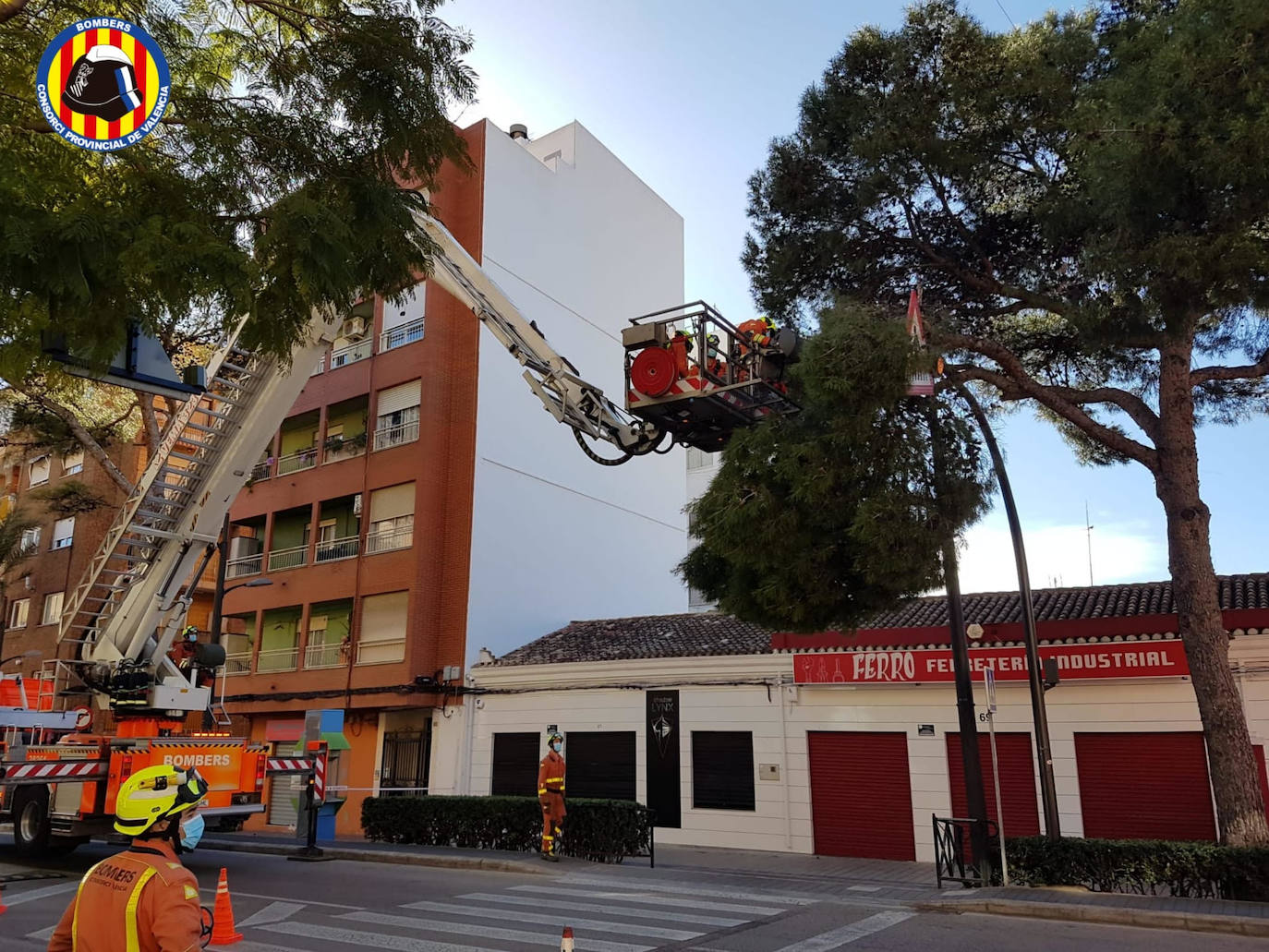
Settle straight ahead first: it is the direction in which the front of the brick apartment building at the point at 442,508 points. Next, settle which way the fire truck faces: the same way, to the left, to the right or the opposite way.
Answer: to the right

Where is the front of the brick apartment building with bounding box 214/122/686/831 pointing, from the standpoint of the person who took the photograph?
facing the viewer and to the left of the viewer

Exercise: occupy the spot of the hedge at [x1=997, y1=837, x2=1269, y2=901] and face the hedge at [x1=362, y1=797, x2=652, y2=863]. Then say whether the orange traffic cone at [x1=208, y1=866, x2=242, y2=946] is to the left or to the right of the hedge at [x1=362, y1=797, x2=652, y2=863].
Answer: left

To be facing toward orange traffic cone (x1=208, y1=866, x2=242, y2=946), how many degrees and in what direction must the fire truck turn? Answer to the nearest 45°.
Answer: approximately 135° to its left

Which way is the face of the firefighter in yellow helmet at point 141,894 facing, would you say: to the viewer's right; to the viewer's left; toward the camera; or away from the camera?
to the viewer's right

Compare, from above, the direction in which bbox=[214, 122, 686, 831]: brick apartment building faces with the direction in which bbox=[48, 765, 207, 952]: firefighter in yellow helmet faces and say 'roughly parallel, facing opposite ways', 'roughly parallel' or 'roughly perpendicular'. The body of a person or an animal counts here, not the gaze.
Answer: roughly parallel, facing opposite ways

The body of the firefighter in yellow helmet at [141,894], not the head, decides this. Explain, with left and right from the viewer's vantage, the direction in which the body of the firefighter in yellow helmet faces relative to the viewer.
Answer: facing away from the viewer and to the right of the viewer

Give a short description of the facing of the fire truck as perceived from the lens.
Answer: facing away from the viewer and to the left of the viewer

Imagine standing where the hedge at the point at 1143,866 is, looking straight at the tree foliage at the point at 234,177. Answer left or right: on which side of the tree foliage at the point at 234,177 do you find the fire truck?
right

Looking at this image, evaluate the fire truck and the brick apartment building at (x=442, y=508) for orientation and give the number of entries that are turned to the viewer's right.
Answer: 0

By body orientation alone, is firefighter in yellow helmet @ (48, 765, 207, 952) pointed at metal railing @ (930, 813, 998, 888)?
yes

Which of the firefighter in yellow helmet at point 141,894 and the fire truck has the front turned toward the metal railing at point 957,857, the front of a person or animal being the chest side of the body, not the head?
the firefighter in yellow helmet

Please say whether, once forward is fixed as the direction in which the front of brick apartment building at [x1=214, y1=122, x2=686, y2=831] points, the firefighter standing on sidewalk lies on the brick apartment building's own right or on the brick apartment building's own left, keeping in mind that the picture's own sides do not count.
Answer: on the brick apartment building's own left

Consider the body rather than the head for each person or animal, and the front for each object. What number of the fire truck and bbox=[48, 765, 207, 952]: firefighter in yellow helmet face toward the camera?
0
